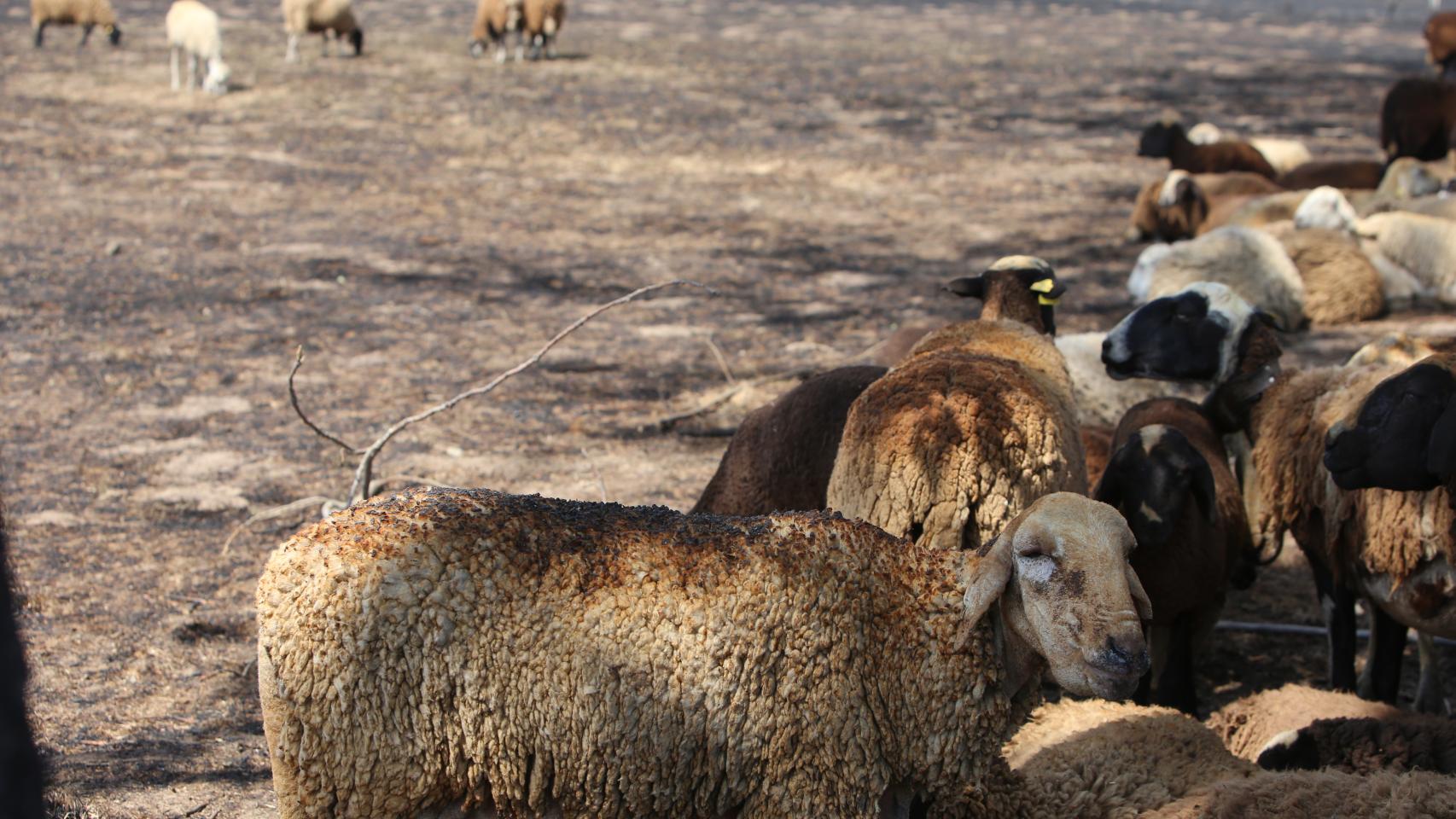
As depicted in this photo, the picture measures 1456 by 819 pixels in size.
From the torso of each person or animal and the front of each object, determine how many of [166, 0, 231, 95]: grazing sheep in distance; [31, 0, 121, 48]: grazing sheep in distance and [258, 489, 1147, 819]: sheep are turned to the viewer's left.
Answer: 0

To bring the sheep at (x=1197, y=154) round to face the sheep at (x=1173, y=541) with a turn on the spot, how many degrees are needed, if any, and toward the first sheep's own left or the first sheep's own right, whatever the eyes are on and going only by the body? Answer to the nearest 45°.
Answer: approximately 90° to the first sheep's own left

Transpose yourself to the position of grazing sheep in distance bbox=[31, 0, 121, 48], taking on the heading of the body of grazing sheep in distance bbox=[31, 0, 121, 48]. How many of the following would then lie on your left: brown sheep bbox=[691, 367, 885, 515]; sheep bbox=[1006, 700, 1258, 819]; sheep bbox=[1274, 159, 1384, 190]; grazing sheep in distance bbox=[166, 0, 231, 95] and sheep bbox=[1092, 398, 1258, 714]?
0

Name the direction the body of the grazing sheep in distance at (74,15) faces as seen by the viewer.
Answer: to the viewer's right

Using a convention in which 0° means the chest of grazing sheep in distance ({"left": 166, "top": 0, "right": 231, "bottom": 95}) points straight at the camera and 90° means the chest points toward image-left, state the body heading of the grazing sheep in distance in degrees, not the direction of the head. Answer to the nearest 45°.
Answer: approximately 315°

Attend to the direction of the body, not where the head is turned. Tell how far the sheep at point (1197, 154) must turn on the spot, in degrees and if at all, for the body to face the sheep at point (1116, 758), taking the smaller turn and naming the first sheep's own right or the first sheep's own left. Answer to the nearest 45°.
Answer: approximately 90° to the first sheep's own left

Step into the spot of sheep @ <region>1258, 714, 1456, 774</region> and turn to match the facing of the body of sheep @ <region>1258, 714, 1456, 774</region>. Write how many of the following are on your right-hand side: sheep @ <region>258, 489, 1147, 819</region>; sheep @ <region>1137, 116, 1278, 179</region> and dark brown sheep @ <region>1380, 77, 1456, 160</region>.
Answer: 2

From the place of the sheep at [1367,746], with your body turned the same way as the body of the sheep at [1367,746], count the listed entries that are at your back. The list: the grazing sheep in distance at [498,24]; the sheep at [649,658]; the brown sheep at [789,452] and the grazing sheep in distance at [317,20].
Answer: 0

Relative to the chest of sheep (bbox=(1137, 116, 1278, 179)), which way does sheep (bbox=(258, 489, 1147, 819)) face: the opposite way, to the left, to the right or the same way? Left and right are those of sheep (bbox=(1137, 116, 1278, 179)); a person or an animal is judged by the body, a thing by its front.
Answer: the opposite way

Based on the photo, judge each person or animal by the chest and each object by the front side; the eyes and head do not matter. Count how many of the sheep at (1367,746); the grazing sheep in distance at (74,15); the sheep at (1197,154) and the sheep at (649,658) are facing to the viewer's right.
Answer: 2

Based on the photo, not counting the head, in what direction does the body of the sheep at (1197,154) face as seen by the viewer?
to the viewer's left

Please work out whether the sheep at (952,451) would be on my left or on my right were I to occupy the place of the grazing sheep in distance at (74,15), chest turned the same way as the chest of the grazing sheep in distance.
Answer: on my right

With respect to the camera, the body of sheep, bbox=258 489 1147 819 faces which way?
to the viewer's right

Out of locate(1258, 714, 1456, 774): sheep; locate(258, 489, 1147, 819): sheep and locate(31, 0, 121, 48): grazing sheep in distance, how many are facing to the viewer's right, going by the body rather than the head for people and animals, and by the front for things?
2

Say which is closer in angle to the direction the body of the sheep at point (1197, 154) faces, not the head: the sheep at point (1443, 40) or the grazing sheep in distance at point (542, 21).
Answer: the grazing sheep in distance

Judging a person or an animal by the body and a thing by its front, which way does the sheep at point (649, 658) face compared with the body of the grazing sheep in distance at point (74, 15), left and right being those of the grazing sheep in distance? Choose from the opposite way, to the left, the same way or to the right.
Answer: the same way

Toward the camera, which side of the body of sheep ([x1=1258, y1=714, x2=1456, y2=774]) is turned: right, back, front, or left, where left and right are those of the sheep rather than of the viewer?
left

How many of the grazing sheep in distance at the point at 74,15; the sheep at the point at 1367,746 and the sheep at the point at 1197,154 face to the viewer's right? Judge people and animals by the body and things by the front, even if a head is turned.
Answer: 1
